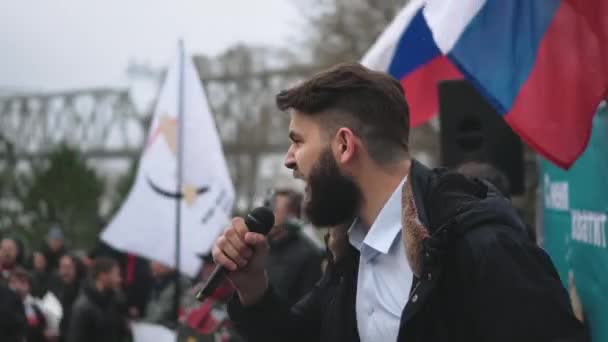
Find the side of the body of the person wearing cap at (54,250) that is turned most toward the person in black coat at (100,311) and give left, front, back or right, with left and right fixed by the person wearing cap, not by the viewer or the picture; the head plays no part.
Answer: front

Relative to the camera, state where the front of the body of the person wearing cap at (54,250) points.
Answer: toward the camera

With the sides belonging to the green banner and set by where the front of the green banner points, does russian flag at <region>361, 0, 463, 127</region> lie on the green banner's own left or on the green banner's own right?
on the green banner's own right

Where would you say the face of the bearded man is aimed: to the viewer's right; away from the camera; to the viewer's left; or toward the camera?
to the viewer's left

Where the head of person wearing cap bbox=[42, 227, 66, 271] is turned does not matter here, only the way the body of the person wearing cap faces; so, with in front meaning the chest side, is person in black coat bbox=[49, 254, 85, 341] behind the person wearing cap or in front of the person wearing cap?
in front

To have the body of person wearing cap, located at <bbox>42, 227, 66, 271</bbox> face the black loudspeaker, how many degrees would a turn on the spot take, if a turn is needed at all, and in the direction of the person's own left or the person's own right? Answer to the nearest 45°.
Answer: approximately 45° to the person's own left

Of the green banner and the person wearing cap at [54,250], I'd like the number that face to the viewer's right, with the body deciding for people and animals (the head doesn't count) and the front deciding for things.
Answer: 0
